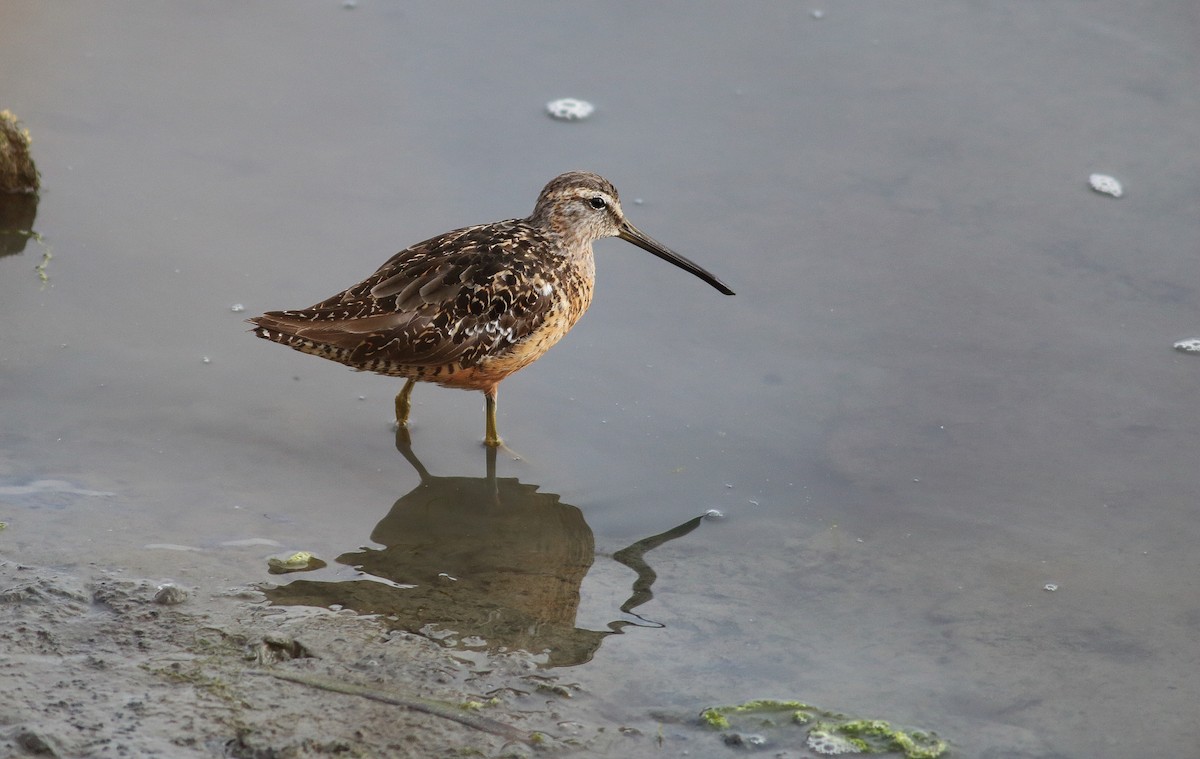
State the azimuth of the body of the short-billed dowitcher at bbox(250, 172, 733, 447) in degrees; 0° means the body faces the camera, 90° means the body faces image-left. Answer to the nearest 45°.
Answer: approximately 270°

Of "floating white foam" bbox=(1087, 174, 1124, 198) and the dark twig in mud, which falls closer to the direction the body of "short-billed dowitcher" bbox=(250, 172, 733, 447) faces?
the floating white foam

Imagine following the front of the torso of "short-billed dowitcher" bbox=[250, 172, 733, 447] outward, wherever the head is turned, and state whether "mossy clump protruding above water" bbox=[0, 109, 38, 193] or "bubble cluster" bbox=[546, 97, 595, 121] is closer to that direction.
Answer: the bubble cluster

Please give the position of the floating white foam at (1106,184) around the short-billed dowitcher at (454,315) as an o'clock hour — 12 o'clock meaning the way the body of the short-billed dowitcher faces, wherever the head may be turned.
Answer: The floating white foam is roughly at 11 o'clock from the short-billed dowitcher.

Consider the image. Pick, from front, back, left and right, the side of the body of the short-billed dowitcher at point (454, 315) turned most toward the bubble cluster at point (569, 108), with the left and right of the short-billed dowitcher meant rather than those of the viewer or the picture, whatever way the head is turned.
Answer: left

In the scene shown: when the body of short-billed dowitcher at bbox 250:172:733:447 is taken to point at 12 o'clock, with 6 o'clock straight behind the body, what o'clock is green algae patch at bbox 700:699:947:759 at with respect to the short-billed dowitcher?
The green algae patch is roughly at 2 o'clock from the short-billed dowitcher.

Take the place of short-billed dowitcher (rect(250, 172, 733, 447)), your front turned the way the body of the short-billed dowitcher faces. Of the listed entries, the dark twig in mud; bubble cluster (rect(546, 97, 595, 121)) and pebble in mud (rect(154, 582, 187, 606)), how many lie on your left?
1

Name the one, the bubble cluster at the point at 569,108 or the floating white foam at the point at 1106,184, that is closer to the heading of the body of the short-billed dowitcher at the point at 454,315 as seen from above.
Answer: the floating white foam

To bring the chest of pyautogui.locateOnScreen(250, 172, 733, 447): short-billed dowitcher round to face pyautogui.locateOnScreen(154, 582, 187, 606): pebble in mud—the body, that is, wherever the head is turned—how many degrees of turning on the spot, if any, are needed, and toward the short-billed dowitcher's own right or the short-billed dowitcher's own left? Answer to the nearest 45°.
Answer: approximately 135° to the short-billed dowitcher's own right

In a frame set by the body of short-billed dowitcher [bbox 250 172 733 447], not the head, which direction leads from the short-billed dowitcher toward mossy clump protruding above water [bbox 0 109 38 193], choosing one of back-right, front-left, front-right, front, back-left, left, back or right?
back-left

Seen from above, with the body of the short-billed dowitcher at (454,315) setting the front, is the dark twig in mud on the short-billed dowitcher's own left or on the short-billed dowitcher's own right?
on the short-billed dowitcher's own right
